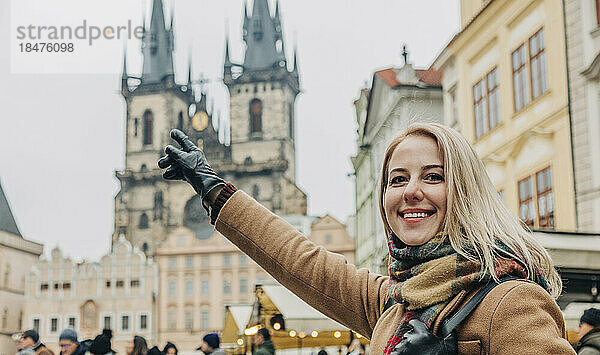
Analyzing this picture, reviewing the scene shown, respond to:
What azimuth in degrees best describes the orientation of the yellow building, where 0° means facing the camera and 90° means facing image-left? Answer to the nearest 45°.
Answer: approximately 45°

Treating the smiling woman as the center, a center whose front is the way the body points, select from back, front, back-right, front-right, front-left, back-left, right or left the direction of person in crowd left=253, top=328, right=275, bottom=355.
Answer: back-right

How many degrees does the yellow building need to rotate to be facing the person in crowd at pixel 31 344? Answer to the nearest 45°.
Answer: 0° — it already faces them

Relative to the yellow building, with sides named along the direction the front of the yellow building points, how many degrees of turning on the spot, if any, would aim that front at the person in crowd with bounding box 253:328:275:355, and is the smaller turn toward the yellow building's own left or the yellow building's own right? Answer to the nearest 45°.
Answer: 0° — it already faces them

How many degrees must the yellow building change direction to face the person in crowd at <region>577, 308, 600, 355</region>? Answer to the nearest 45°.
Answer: approximately 45° to its left

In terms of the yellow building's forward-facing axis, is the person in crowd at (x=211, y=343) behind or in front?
in front

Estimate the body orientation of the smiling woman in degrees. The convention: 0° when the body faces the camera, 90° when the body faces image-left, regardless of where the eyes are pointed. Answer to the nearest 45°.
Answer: approximately 45°

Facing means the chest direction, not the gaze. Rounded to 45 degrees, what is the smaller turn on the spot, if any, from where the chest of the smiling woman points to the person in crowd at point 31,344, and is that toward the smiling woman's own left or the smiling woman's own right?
approximately 90° to the smiling woman's own right

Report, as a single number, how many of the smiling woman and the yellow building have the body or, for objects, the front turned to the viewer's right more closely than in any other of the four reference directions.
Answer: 0

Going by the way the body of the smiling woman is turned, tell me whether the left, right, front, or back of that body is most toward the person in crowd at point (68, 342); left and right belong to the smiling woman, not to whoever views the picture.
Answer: right
